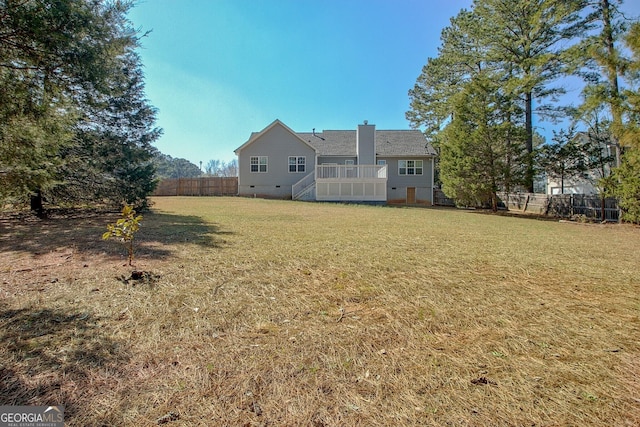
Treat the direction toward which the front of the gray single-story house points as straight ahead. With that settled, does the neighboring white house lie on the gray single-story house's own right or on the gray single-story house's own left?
on the gray single-story house's own right

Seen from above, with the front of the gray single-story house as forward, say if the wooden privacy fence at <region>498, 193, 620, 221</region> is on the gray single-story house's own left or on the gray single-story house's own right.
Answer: on the gray single-story house's own right

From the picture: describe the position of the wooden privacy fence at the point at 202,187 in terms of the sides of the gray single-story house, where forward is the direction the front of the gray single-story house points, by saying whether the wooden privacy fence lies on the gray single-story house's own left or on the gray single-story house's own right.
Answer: on the gray single-story house's own left

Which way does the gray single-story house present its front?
away from the camera
